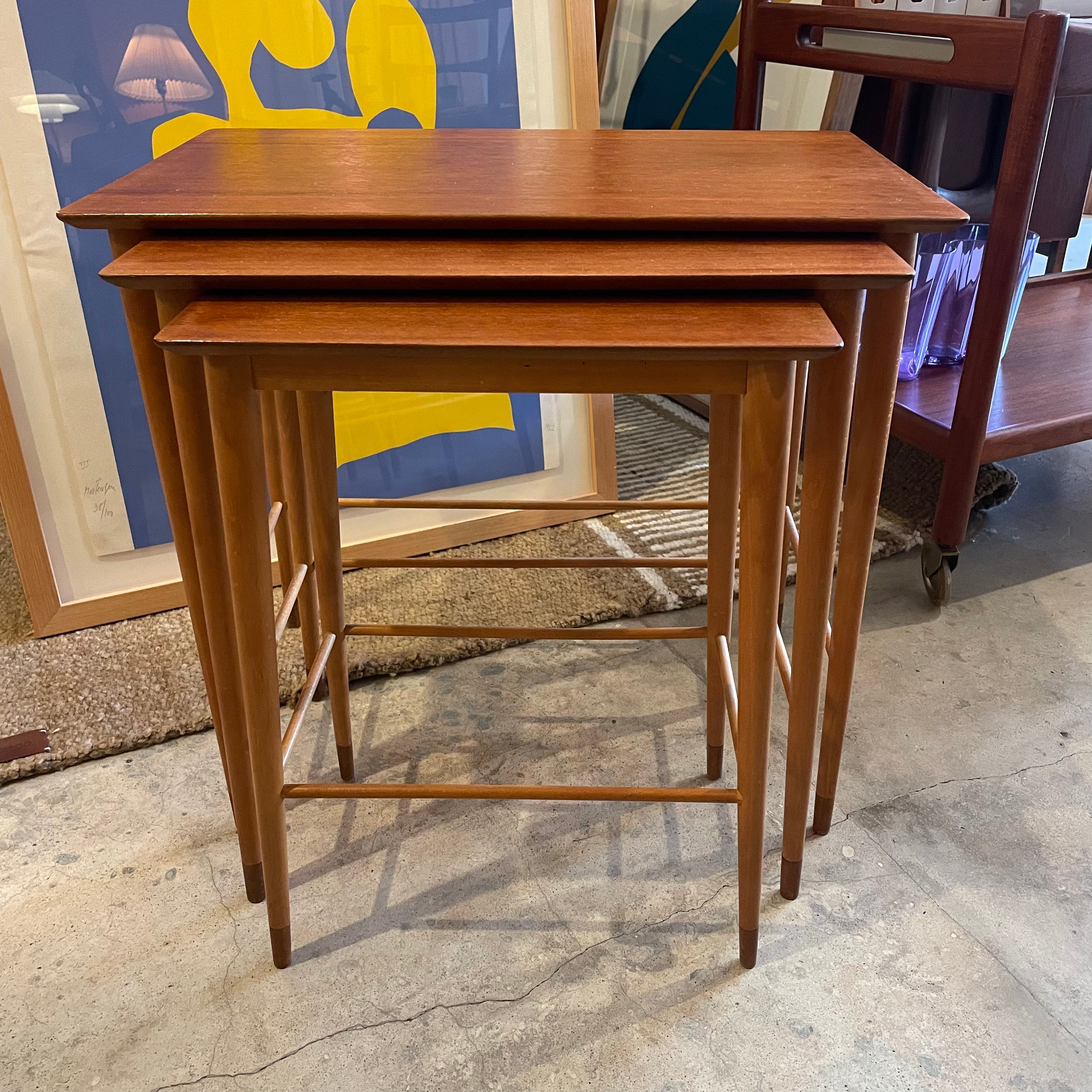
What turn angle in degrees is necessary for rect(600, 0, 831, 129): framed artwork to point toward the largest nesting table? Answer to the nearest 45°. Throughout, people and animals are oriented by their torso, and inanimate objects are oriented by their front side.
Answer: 0° — it already faces it

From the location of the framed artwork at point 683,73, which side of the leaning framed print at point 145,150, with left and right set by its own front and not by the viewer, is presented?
left

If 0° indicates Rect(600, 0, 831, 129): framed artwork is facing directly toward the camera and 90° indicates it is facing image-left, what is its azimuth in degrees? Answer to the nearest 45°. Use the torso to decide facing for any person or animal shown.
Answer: approximately 0°

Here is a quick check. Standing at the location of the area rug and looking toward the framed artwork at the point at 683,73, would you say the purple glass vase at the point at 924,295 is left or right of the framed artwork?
right

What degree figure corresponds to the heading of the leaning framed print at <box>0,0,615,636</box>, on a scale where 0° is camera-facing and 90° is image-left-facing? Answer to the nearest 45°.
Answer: approximately 315°

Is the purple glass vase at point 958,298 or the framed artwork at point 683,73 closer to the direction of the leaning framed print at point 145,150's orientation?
the purple glass vase
